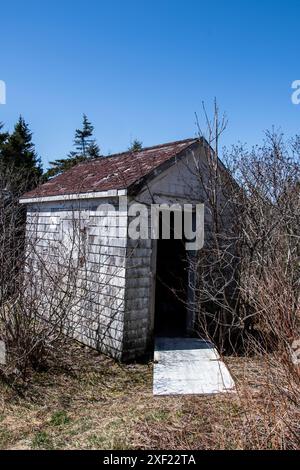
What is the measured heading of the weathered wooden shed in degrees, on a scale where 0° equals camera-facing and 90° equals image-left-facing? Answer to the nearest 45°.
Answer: approximately 315°

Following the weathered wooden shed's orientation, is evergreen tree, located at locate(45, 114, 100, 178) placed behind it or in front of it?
behind

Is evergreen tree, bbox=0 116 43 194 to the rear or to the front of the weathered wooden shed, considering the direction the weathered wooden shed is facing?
to the rear
